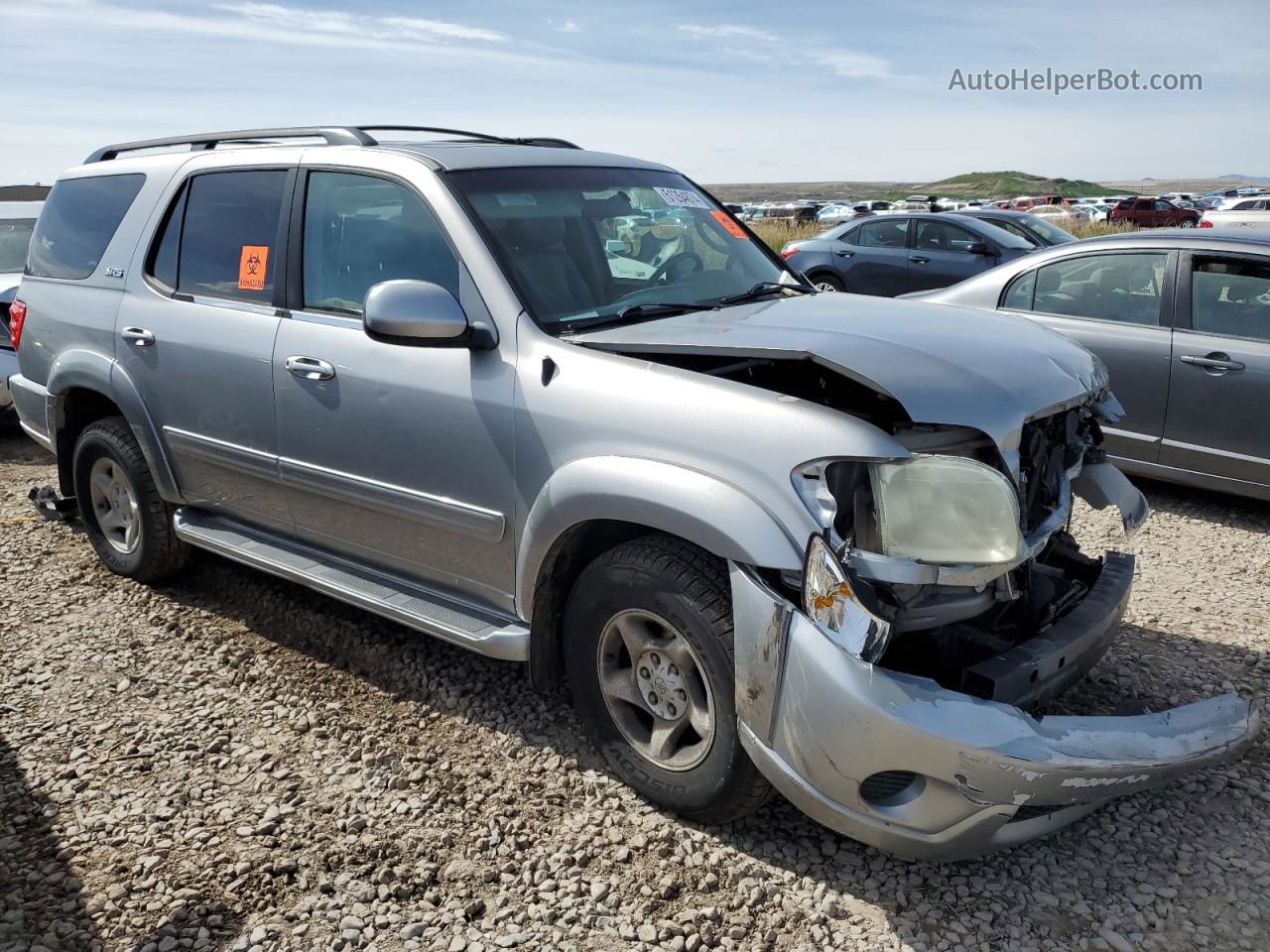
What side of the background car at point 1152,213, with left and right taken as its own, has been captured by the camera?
right

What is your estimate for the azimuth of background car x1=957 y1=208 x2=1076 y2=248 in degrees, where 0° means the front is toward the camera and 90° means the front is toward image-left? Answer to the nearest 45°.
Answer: approximately 315°

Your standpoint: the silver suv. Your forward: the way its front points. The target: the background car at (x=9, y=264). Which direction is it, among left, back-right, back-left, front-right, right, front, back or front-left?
back

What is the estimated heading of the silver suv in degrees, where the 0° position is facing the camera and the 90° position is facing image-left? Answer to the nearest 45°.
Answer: approximately 315°

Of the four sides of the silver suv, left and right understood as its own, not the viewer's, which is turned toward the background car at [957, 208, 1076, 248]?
left
